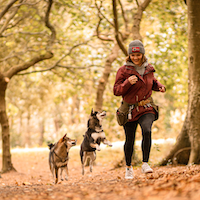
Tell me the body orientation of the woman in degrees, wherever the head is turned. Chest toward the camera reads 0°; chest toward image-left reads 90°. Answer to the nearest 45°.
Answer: approximately 0°

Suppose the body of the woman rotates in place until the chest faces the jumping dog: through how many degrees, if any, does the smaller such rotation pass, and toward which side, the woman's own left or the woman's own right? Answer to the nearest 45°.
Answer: approximately 135° to the woman's own right

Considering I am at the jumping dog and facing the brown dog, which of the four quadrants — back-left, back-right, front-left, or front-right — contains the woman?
back-left

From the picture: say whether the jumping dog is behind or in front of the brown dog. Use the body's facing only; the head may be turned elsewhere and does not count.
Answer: in front

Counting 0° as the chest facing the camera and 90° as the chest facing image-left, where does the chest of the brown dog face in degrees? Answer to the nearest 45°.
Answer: approximately 315°

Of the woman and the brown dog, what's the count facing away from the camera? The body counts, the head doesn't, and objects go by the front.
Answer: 0

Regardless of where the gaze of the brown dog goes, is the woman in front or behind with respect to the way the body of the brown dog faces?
in front

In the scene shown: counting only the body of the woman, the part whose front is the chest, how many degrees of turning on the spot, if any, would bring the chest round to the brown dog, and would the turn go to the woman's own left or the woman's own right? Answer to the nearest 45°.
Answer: approximately 135° to the woman's own right
